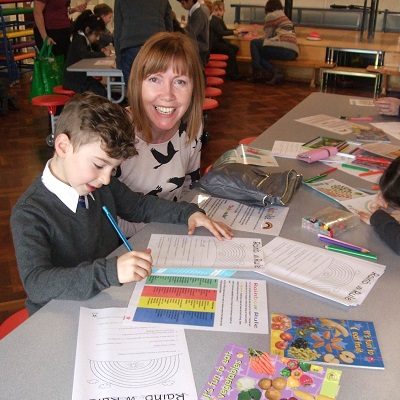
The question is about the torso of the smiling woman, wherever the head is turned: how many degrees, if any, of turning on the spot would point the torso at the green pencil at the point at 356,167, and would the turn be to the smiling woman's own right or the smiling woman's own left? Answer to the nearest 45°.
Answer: approximately 90° to the smiling woman's own left

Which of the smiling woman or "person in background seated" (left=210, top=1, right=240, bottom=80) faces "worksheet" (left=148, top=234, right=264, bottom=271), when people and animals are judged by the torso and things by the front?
the smiling woman

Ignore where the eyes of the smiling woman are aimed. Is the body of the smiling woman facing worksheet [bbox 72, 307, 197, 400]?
yes

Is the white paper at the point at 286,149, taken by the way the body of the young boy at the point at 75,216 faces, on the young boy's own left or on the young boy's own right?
on the young boy's own left

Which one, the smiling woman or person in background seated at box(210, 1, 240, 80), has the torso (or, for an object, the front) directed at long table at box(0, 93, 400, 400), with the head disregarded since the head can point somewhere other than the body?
the smiling woman

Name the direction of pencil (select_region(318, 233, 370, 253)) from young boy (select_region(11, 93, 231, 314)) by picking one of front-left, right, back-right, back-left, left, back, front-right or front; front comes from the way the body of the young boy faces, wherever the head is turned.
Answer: front-left

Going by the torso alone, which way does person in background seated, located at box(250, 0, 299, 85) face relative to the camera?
to the viewer's left

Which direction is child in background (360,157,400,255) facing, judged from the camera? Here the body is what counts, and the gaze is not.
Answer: to the viewer's left

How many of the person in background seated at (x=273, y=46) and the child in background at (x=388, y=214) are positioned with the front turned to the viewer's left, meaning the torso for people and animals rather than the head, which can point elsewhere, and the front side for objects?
2

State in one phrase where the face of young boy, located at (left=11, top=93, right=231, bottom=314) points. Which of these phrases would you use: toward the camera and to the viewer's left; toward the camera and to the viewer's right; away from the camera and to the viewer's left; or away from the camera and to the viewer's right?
toward the camera and to the viewer's right
